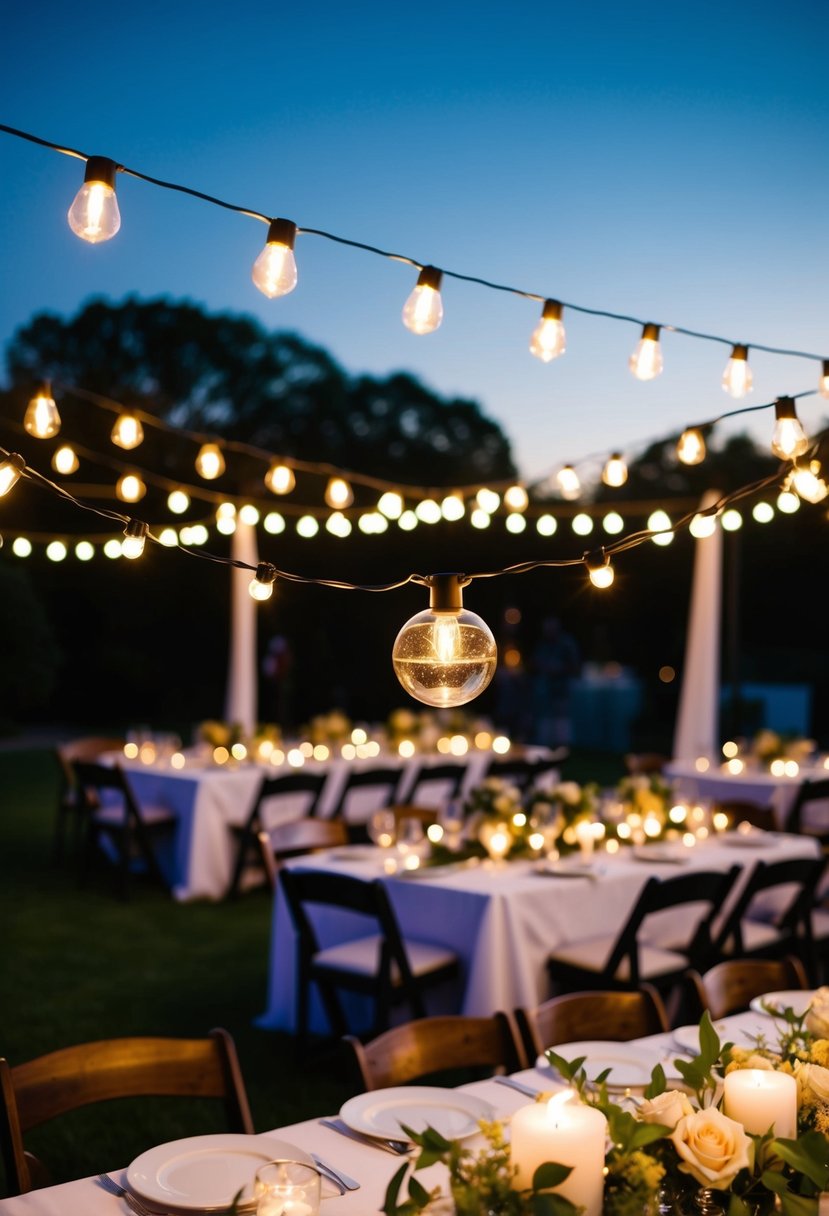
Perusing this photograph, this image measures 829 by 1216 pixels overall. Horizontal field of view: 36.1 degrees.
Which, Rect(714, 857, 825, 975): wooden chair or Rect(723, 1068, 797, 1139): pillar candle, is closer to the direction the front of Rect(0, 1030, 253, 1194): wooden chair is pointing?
the pillar candle

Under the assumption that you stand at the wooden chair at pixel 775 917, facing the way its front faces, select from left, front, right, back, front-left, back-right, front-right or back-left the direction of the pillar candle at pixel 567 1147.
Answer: back-left

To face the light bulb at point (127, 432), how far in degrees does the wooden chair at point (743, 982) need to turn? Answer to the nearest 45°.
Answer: approximately 135° to its right

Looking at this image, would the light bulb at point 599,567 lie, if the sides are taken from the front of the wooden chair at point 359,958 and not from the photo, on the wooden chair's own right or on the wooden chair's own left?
on the wooden chair's own right

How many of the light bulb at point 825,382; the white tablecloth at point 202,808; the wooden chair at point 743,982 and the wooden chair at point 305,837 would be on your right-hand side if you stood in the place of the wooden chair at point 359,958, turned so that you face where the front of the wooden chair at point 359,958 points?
2

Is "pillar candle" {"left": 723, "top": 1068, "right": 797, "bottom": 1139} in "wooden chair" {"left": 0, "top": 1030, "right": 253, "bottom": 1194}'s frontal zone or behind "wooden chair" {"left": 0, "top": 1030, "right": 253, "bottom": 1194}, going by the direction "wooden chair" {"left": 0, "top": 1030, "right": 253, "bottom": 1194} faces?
frontal zone

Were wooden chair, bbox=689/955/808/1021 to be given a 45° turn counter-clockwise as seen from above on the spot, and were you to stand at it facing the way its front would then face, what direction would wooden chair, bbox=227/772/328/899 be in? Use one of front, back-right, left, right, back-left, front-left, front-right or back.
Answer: back-left

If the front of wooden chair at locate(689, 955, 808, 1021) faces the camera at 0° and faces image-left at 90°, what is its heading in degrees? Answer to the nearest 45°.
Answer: approximately 315°

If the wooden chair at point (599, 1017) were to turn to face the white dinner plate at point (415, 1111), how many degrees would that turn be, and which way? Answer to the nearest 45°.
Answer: approximately 90° to its right

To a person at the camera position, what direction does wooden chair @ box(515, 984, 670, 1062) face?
facing the viewer and to the right of the viewer

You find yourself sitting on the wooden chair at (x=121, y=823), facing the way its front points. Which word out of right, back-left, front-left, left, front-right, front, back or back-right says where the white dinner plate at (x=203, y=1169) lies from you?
back-right

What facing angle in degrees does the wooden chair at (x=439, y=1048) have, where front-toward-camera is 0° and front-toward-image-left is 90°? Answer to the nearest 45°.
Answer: approximately 315°
